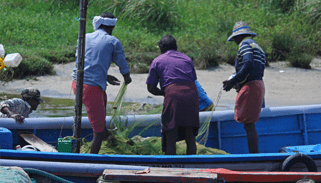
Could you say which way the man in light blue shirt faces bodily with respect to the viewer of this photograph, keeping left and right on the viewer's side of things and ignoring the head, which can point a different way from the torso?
facing away from the viewer and to the right of the viewer

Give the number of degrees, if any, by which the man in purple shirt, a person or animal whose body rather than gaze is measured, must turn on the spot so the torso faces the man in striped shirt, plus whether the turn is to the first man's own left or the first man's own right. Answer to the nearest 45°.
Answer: approximately 90° to the first man's own right

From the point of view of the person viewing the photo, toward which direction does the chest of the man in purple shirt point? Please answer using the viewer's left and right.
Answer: facing away from the viewer and to the left of the viewer

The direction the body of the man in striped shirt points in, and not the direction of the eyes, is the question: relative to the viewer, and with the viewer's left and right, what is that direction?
facing to the left of the viewer

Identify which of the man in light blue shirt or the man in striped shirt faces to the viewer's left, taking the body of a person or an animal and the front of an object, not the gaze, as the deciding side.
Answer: the man in striped shirt

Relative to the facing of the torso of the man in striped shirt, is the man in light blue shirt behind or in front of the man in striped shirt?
in front

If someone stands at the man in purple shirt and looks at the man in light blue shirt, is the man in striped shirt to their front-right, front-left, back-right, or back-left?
back-right

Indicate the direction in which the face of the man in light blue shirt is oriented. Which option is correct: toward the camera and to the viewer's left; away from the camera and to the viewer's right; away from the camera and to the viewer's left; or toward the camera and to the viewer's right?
away from the camera and to the viewer's right

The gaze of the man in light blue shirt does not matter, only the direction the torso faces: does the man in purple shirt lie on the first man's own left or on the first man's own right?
on the first man's own right
